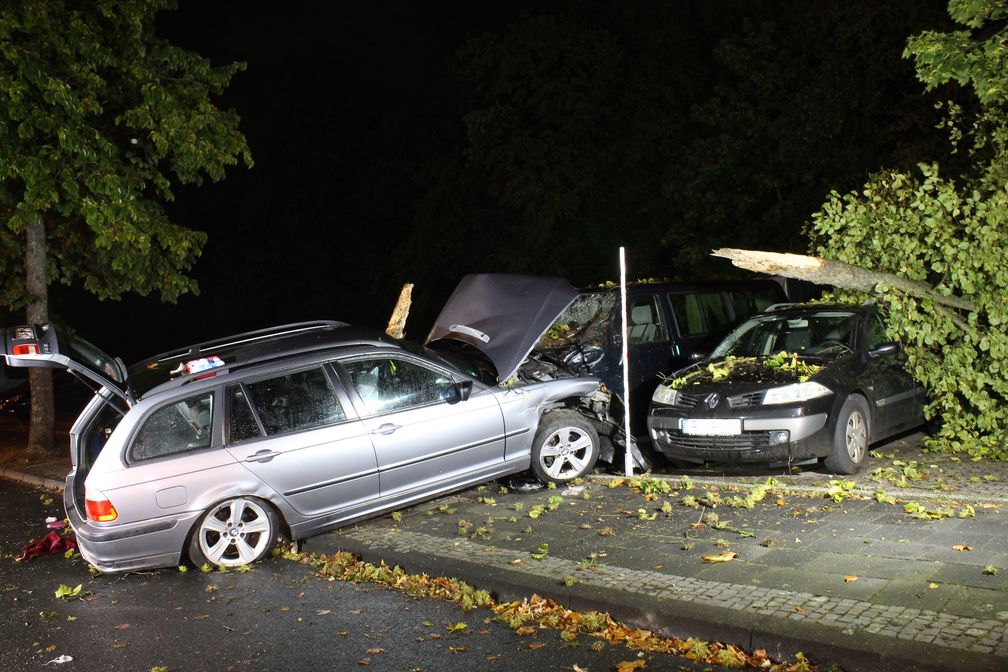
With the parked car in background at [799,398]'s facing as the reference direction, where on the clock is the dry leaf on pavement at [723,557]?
The dry leaf on pavement is roughly at 11 o'clock from the parked car in background.

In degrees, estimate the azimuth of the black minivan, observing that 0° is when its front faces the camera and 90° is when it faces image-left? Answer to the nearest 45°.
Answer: approximately 45°

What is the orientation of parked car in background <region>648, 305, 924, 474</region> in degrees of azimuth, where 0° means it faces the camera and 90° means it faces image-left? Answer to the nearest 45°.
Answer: approximately 45°

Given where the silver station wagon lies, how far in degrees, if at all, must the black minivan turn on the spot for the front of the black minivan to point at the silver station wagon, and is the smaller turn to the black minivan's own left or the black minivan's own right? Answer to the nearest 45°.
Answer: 0° — it already faces it

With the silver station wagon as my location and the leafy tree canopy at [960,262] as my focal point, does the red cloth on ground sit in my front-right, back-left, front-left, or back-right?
back-left

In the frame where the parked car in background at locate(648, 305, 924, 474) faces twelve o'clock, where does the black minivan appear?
The black minivan is roughly at 3 o'clock from the parked car in background.

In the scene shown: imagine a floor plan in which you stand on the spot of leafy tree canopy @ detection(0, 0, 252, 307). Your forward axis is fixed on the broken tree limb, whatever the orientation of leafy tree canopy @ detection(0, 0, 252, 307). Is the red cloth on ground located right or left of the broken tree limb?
right

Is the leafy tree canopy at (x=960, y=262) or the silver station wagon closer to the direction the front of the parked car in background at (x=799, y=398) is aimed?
the silver station wagon
